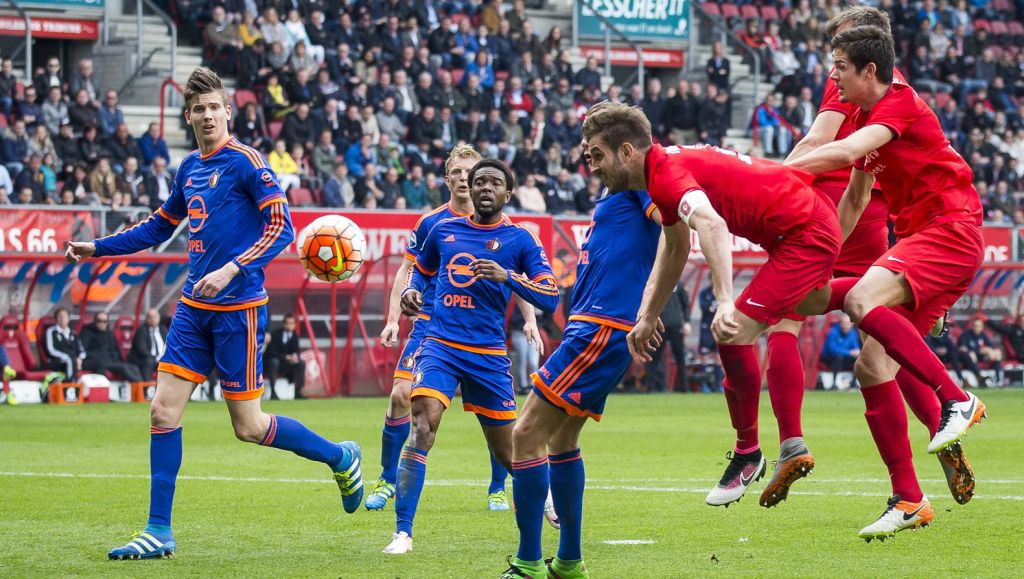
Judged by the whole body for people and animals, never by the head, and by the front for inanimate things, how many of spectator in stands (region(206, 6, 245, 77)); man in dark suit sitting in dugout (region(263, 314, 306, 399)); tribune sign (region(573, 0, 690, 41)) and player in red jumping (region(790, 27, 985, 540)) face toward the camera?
3

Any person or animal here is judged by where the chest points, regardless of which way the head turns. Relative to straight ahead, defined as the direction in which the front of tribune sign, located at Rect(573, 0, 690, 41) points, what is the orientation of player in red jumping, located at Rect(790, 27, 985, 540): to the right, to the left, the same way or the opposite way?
to the right

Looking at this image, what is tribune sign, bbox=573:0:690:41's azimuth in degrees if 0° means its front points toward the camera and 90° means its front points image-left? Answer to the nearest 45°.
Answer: approximately 0°

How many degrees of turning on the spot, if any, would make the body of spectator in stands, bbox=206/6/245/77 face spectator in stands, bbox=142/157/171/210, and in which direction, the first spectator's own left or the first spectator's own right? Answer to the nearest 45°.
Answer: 0° — they already face them

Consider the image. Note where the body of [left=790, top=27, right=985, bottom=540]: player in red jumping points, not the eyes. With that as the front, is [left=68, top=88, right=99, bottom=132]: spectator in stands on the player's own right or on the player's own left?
on the player's own right

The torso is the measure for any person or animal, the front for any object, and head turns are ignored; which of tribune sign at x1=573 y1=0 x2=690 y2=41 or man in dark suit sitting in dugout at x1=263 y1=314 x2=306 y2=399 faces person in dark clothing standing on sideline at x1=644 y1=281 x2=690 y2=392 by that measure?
the tribune sign

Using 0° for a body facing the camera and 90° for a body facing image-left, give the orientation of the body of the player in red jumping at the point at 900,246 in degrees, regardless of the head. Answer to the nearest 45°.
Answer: approximately 90°
